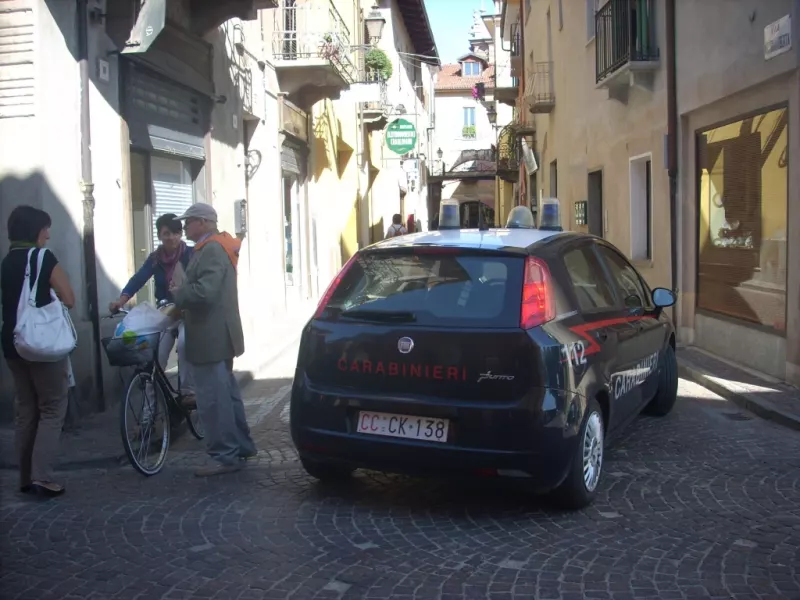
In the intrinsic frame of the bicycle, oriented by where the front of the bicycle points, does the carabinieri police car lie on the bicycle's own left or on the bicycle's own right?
on the bicycle's own left

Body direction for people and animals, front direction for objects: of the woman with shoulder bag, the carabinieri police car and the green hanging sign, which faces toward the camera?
the green hanging sign

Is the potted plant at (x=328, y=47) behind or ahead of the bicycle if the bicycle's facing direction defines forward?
behind

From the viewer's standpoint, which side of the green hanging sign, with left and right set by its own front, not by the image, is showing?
front

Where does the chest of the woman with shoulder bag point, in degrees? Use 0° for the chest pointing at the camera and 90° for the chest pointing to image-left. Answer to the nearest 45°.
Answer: approximately 225°

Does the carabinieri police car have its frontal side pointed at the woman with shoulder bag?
no

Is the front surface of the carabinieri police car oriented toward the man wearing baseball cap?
no

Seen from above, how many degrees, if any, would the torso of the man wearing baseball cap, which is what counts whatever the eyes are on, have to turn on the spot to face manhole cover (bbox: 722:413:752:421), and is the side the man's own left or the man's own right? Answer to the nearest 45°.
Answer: approximately 180°

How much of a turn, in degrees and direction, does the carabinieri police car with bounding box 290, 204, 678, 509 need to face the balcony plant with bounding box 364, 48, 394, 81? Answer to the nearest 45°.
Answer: approximately 45° to its left

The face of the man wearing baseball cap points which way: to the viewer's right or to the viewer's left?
to the viewer's left

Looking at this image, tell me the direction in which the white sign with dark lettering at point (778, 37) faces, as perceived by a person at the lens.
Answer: facing the viewer and to the left of the viewer

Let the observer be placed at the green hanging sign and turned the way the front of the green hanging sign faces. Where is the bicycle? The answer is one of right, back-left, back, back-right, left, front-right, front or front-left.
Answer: front

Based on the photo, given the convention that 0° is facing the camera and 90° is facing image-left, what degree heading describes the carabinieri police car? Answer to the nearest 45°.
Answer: approximately 225°

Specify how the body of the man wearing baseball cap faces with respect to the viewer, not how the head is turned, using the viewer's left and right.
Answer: facing to the left of the viewer

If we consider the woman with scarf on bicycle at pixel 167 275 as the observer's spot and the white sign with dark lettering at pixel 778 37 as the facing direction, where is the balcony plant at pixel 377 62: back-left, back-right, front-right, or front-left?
front-left

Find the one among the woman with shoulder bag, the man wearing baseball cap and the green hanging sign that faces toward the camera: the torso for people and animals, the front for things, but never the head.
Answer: the green hanging sign
